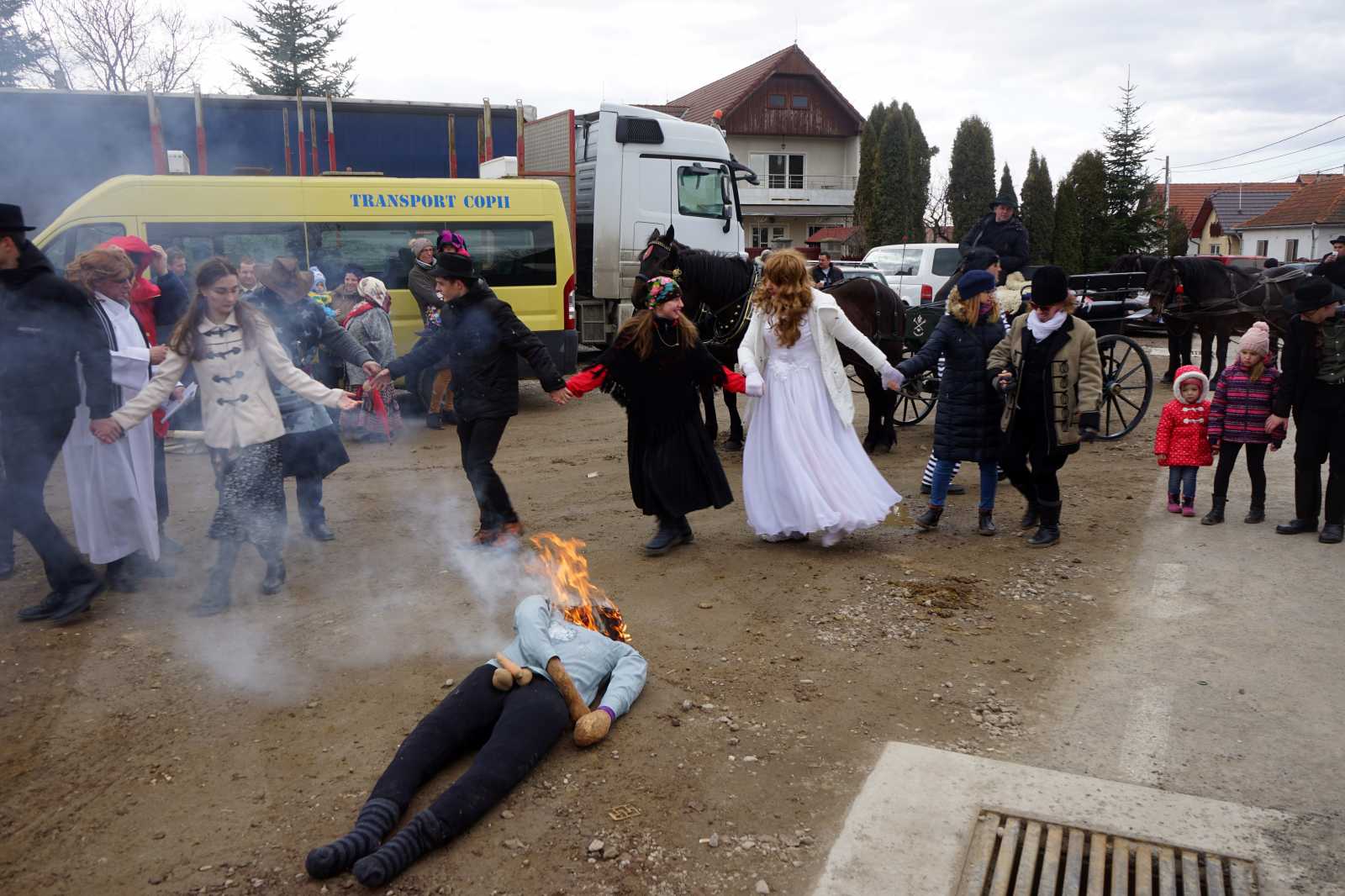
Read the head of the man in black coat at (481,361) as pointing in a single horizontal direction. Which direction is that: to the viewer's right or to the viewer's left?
to the viewer's left

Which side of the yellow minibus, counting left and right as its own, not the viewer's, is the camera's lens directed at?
left

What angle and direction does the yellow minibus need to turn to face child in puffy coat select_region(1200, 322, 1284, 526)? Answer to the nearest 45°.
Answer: approximately 135° to its left

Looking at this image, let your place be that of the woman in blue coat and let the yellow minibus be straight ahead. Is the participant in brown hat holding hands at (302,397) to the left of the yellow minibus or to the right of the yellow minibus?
left

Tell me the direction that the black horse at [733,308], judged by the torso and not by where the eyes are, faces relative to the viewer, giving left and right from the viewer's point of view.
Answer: facing to the left of the viewer

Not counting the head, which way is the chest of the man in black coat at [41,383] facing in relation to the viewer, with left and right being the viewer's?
facing to the left of the viewer

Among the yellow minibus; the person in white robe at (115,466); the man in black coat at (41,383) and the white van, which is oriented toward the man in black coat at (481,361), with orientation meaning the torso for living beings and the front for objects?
the person in white robe

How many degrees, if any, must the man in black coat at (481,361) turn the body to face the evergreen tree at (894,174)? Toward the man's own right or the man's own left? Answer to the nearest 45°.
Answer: approximately 180°
